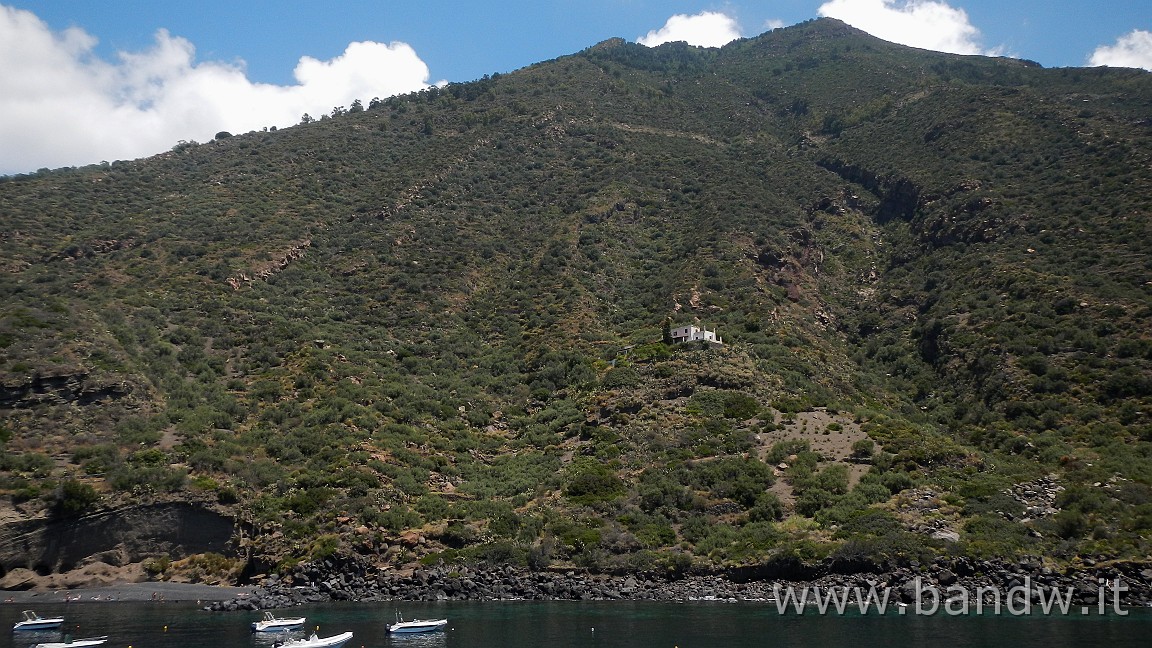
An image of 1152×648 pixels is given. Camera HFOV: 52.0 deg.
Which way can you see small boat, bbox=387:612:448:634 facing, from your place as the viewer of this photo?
facing to the right of the viewer

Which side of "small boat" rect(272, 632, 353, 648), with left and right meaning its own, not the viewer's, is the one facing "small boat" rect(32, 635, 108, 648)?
back

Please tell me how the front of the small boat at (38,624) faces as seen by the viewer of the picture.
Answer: facing to the right of the viewer

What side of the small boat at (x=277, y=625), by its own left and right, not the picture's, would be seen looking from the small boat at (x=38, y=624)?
back

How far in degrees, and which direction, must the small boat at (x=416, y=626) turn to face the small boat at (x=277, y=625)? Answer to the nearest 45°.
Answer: approximately 180°

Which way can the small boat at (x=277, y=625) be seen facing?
to the viewer's right

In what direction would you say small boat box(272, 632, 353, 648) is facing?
to the viewer's right

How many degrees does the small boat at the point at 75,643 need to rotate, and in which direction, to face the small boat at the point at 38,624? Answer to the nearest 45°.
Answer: approximately 90° to its left

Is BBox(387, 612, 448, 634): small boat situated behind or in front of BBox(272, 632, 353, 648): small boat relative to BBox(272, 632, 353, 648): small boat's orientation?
in front

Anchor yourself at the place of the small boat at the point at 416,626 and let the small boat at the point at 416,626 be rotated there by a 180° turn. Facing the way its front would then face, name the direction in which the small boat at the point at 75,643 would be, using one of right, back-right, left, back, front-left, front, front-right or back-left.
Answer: front

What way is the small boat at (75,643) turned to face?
to the viewer's right

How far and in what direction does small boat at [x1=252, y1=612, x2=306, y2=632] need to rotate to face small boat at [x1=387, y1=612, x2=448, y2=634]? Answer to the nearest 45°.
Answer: approximately 45° to its right
